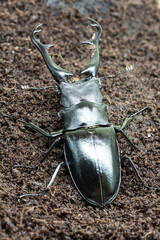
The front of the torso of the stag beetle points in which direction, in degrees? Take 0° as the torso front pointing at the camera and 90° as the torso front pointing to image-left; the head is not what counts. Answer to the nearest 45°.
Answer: approximately 180°
